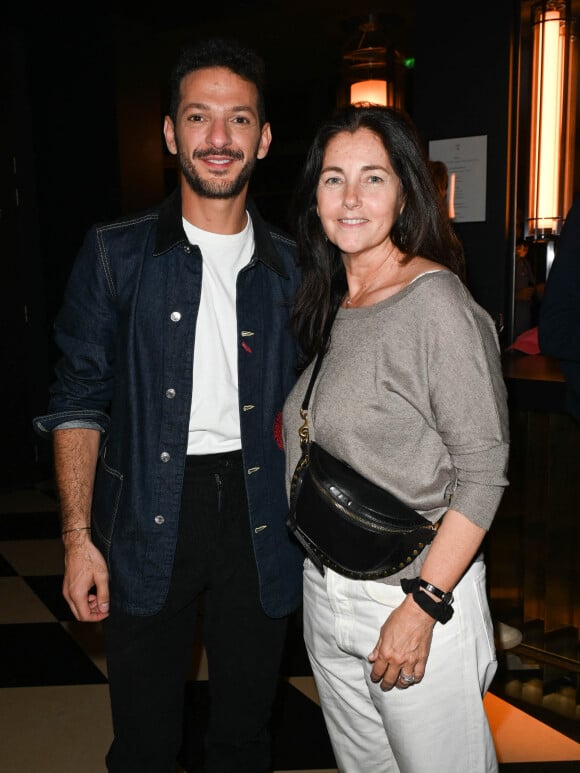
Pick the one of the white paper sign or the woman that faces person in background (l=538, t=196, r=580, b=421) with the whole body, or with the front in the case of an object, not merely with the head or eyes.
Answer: the white paper sign

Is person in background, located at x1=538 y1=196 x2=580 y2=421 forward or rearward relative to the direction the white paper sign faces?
forward

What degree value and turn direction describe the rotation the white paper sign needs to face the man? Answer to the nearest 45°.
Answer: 0° — it already faces them

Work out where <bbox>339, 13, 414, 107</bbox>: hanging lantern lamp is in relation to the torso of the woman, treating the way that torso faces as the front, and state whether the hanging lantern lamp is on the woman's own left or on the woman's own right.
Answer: on the woman's own right

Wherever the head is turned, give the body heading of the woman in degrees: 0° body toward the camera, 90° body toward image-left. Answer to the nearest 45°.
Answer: approximately 45°

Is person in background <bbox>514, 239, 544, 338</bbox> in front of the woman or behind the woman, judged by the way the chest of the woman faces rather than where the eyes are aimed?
behind

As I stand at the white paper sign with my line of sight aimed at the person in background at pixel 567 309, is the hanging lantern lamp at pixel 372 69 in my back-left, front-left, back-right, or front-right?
back-right

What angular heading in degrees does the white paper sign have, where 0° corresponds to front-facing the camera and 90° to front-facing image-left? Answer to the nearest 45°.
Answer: approximately 0°

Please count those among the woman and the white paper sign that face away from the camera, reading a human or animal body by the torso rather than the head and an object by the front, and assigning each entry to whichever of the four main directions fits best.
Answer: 0
